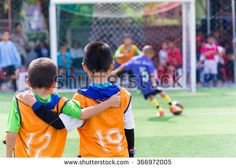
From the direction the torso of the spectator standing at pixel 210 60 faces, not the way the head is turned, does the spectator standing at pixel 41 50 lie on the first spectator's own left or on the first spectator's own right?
on the first spectator's own right

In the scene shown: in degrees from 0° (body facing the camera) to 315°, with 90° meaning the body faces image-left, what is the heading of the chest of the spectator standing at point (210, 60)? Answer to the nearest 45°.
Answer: approximately 0°

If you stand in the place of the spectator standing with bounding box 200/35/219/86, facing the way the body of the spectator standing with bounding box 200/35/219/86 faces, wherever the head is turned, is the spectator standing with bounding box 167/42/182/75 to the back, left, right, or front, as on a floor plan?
right

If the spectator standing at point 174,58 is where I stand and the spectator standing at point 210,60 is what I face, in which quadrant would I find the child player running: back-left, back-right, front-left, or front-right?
back-right

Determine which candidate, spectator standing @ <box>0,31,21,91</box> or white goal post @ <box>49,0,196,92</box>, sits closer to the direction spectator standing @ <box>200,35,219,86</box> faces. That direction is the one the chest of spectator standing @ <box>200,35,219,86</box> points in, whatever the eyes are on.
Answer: the white goal post

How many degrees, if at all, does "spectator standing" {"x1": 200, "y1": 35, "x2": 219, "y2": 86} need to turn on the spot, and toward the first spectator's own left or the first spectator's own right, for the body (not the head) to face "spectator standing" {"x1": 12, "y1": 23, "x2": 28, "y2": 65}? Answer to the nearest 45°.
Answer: approximately 90° to the first spectator's own right

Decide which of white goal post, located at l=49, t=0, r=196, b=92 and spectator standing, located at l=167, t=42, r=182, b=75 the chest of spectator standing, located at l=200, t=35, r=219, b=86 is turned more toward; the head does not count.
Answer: the white goal post

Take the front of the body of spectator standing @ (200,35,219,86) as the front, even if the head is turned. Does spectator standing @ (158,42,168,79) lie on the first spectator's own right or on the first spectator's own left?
on the first spectator's own right

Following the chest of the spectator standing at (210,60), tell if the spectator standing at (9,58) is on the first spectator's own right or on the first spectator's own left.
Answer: on the first spectator's own right

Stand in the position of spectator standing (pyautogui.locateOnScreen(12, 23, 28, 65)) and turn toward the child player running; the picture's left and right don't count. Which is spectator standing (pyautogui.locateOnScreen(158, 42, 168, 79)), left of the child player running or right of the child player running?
left
